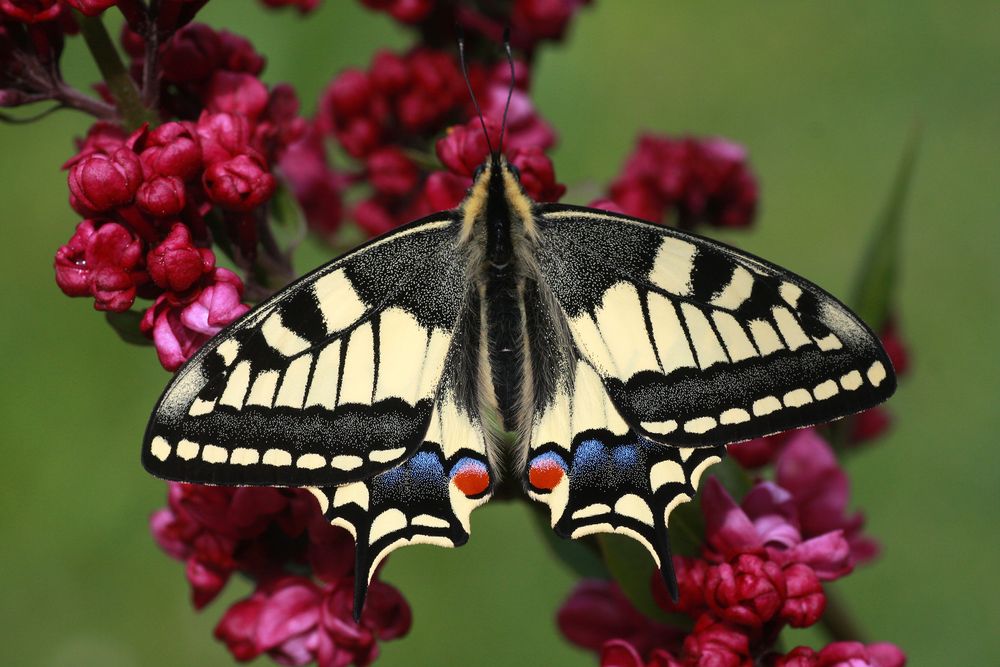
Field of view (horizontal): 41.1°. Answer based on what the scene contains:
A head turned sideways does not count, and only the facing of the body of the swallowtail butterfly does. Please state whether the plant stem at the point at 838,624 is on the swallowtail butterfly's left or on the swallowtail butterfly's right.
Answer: on the swallowtail butterfly's right

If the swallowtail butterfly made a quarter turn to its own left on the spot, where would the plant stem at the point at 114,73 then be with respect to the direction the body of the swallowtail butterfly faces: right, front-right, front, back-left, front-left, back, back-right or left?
front

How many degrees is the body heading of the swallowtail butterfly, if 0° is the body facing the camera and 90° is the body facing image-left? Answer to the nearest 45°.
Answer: approximately 180°

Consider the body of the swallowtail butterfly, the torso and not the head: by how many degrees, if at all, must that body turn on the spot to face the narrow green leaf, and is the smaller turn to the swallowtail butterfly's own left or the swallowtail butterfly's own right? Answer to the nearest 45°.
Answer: approximately 45° to the swallowtail butterfly's own right
